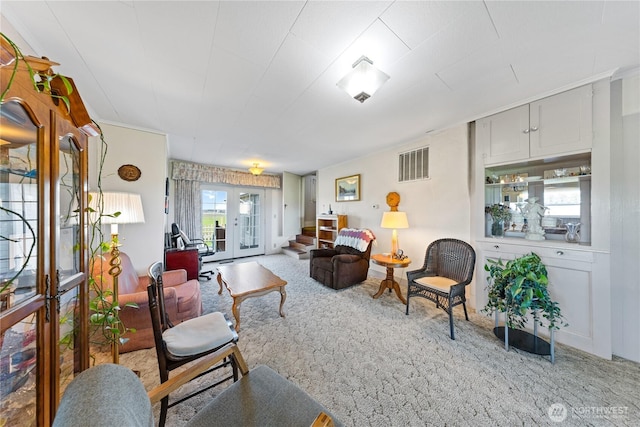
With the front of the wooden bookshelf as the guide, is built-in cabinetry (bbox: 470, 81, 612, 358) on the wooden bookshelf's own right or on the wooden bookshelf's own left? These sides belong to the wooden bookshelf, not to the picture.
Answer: on the wooden bookshelf's own left

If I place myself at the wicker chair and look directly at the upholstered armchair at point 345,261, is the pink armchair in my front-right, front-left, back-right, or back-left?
front-left

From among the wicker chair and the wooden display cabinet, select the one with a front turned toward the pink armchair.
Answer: the wicker chair

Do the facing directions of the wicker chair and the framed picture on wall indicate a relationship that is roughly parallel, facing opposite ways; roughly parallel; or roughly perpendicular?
roughly parallel

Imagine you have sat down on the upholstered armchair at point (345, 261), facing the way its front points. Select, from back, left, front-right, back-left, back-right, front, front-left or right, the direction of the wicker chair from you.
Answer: left

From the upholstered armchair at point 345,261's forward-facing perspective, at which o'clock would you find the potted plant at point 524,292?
The potted plant is roughly at 9 o'clock from the upholstered armchair.

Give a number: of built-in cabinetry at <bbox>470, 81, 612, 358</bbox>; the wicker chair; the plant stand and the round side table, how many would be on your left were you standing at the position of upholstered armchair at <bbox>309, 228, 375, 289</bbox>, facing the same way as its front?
4

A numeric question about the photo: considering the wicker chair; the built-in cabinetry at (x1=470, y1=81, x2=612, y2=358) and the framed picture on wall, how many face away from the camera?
0

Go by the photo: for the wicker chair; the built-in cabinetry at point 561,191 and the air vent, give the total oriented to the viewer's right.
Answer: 0

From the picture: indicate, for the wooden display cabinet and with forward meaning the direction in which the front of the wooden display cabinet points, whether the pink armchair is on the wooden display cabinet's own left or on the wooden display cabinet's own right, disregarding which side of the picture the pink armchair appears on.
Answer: on the wooden display cabinet's own left

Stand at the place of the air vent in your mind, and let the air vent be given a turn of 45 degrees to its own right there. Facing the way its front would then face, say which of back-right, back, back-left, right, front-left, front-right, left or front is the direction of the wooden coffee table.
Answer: front-left

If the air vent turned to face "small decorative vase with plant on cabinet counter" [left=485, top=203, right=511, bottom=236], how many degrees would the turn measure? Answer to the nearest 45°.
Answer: approximately 90° to its left

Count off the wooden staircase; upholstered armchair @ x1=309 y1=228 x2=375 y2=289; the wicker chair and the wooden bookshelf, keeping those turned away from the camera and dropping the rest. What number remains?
0

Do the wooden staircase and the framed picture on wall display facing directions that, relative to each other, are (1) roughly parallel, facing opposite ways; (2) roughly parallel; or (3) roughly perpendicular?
roughly parallel

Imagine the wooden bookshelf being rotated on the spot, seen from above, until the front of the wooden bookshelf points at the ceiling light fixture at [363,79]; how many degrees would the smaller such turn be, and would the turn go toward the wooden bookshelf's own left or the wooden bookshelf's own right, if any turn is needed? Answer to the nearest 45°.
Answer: approximately 45° to the wooden bookshelf's own left

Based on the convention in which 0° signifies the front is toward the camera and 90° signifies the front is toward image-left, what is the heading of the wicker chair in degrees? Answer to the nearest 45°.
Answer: approximately 45°

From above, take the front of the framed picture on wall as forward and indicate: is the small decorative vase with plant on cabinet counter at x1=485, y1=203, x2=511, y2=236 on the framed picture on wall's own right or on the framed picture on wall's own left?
on the framed picture on wall's own left

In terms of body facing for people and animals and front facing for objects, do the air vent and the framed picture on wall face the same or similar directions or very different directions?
same or similar directions

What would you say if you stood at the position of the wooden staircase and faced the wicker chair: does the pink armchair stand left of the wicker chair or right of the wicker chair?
right
